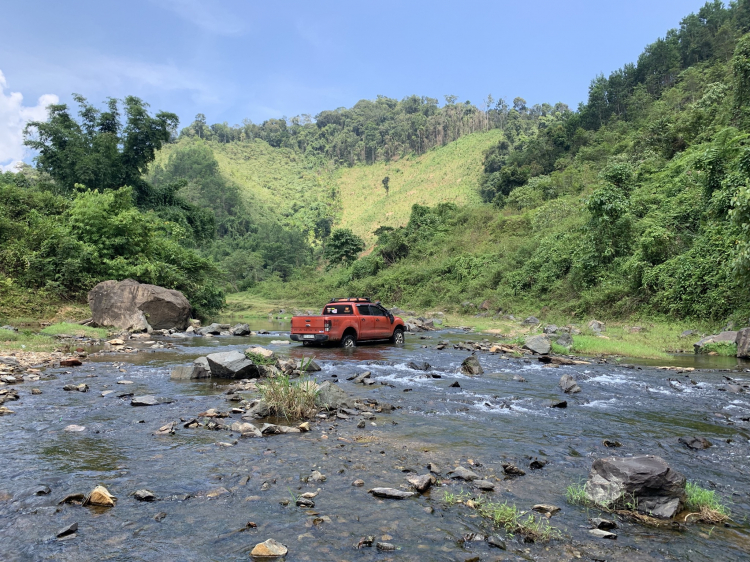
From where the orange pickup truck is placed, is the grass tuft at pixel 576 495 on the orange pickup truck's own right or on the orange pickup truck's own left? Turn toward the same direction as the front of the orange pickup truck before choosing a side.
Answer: on the orange pickup truck's own right

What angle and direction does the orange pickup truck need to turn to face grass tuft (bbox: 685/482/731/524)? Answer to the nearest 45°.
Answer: approximately 135° to its right

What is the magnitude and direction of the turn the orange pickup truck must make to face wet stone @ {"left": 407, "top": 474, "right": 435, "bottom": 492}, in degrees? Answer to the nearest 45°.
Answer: approximately 135° to its right

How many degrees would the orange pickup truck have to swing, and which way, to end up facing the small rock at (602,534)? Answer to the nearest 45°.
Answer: approximately 135° to its right

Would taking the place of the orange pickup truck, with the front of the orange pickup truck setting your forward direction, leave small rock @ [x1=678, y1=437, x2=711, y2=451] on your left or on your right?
on your right

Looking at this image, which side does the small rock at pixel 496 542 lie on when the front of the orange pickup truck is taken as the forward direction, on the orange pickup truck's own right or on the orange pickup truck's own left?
on the orange pickup truck's own right

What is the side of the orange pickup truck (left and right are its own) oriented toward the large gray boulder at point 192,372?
back

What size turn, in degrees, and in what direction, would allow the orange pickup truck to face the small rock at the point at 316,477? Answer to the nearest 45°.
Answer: approximately 135° to its right

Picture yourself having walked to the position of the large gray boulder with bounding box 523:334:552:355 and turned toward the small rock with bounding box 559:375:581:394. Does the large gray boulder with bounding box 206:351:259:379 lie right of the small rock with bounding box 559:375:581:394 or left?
right

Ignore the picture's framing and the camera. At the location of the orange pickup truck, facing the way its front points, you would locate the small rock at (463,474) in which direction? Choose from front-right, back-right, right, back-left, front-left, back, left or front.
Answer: back-right

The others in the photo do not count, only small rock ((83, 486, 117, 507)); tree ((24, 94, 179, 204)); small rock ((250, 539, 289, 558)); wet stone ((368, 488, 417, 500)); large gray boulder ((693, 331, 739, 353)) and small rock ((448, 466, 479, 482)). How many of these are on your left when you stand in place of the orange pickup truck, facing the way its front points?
1

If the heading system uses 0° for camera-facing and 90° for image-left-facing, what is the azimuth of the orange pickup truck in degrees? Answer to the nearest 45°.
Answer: approximately 225°

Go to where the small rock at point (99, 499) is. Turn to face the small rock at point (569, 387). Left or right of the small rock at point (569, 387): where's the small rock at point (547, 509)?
right

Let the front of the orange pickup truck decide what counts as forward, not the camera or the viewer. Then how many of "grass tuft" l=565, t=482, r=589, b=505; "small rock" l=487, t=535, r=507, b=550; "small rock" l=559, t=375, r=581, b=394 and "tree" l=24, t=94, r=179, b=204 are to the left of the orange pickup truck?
1

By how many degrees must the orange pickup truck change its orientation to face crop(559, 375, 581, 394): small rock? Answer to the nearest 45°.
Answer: approximately 90° to its right

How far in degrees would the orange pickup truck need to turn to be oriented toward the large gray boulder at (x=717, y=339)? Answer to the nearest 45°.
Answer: approximately 45° to its right

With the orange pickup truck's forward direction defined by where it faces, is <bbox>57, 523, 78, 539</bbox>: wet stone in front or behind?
behind
